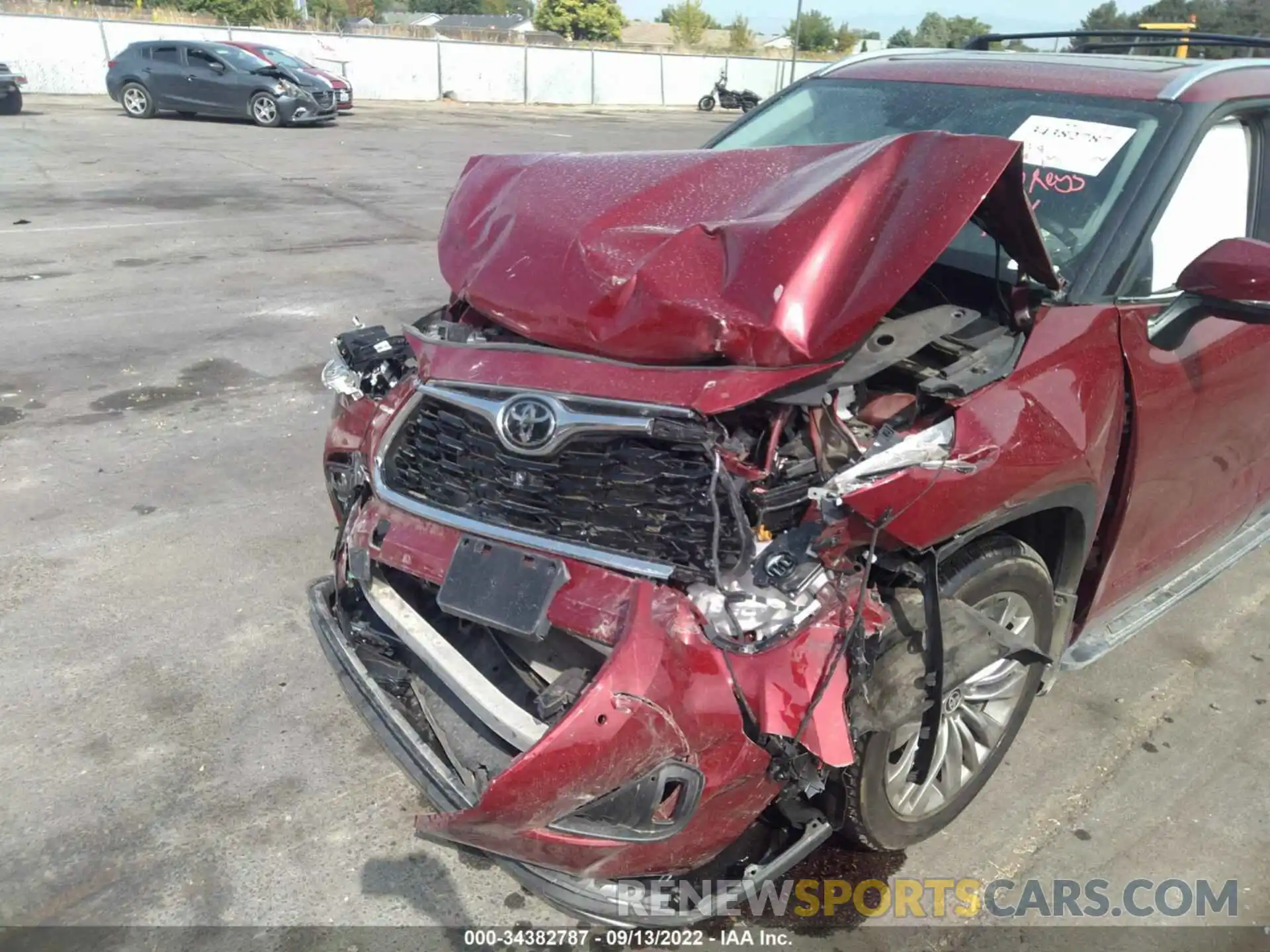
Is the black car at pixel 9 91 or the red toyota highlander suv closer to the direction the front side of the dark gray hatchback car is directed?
the red toyota highlander suv

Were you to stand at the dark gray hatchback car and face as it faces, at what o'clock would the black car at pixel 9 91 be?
The black car is roughly at 5 o'clock from the dark gray hatchback car.

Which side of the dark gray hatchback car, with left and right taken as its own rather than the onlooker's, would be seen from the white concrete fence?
left

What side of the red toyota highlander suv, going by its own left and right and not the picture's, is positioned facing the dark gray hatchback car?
right

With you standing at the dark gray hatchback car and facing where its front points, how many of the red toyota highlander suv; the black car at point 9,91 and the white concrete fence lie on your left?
1

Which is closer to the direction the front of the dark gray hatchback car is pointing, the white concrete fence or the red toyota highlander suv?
the red toyota highlander suv

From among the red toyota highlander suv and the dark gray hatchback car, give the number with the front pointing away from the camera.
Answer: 0

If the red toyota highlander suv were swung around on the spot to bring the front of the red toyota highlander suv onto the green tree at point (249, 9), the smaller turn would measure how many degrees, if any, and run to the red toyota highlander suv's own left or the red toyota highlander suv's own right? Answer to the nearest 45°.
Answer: approximately 90° to the red toyota highlander suv's own right

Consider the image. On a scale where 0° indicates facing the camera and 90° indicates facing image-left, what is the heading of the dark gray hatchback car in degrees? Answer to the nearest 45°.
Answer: approximately 315°

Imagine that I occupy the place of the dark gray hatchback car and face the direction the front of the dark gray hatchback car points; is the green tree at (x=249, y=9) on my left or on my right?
on my left

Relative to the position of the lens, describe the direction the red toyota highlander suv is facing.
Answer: facing the viewer and to the left of the viewer

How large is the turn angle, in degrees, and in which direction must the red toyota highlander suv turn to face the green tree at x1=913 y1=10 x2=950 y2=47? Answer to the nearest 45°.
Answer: approximately 135° to its right

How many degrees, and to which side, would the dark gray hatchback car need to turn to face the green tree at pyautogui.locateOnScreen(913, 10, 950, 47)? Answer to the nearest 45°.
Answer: approximately 90° to its left

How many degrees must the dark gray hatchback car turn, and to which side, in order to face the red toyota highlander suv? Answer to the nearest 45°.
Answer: approximately 45° to its right
